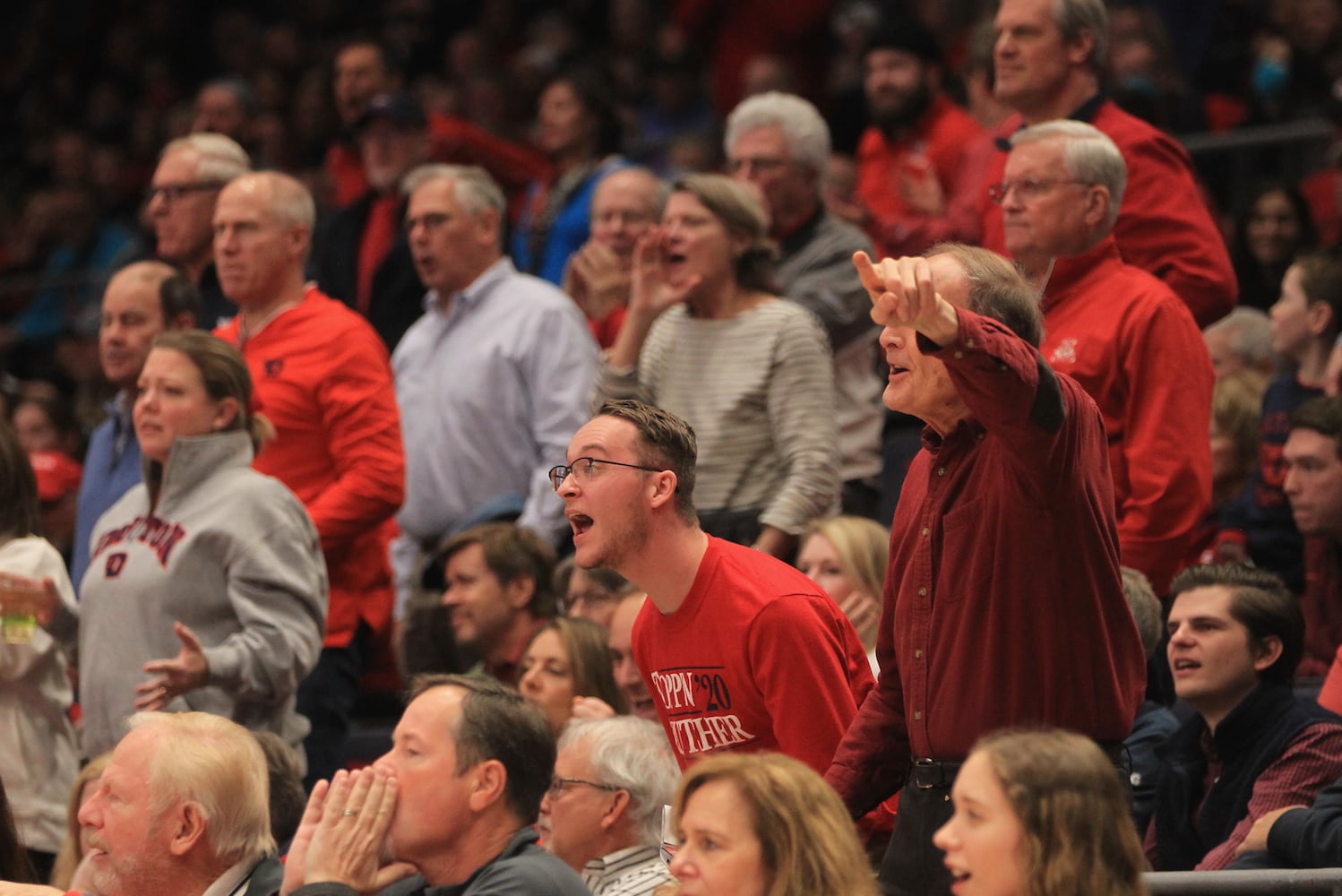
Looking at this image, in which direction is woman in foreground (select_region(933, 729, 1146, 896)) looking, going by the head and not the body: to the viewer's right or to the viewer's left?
to the viewer's left

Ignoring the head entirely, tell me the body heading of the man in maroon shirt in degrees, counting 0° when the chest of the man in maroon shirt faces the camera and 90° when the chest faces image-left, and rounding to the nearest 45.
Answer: approximately 45°

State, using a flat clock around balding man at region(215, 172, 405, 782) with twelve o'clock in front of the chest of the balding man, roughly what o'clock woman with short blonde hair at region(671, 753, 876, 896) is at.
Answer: The woman with short blonde hair is roughly at 10 o'clock from the balding man.

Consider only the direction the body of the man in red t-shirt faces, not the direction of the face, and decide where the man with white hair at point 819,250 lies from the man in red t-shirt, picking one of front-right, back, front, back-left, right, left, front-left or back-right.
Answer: back-right

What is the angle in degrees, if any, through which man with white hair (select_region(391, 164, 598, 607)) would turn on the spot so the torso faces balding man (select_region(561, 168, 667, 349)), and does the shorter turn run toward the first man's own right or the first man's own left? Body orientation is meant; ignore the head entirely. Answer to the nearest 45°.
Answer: approximately 180°

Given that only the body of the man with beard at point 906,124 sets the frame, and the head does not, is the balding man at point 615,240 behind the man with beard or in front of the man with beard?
in front

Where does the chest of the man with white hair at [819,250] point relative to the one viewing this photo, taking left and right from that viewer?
facing the viewer and to the left of the viewer

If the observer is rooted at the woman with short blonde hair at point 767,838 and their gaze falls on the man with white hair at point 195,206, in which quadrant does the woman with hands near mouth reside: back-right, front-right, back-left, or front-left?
front-right

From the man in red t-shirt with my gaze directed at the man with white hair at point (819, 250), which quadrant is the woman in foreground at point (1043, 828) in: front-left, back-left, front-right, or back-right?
back-right

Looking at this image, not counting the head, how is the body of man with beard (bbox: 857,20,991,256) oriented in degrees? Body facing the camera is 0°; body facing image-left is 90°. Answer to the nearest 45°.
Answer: approximately 45°

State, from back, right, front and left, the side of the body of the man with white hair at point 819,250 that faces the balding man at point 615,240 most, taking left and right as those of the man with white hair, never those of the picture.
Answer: right

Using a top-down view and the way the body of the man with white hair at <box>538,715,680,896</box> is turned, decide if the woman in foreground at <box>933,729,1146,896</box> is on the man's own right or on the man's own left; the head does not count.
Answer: on the man's own left
